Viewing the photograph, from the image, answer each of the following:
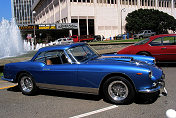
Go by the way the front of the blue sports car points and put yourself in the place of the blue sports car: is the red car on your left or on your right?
on your left

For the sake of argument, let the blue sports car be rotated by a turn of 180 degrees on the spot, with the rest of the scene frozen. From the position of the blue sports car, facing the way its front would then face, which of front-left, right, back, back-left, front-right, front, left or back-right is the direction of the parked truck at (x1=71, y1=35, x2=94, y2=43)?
front-right

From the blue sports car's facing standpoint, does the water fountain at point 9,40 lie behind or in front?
behind

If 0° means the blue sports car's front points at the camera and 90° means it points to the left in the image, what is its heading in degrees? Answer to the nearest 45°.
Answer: approximately 315°
